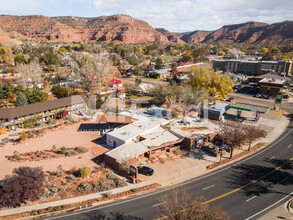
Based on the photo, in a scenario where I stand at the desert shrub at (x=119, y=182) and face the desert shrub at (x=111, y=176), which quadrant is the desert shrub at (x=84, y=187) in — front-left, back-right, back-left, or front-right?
front-left

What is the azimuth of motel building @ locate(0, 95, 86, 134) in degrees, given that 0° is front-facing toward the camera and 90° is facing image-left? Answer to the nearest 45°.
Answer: approximately 315°

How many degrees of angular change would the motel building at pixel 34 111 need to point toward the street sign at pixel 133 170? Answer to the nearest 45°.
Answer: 0° — it already faces it

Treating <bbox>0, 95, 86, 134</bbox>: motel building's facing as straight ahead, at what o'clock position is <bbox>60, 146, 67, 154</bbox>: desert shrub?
The desert shrub is roughly at 1 o'clock from the motel building.

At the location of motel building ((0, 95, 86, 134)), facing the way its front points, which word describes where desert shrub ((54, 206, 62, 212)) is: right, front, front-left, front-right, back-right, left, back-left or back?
front-right

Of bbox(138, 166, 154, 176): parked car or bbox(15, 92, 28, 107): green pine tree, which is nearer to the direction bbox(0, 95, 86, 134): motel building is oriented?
the parked car

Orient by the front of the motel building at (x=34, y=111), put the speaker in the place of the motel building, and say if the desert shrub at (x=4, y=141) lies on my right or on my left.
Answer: on my right

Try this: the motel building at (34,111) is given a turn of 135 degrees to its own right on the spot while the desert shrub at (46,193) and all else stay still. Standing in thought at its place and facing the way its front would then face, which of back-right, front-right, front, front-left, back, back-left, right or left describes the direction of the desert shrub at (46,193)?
left
